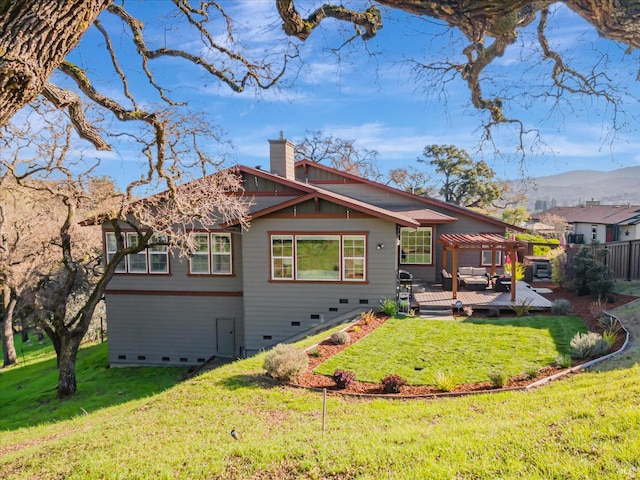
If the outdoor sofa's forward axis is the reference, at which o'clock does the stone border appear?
The stone border is roughly at 12 o'clock from the outdoor sofa.

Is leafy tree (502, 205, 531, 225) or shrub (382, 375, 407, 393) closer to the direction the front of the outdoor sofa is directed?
the shrub

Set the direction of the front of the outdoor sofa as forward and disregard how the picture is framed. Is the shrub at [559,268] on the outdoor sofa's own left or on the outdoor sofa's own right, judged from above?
on the outdoor sofa's own left

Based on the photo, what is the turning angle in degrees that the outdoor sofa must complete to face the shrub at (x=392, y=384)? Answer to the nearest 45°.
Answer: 0° — it already faces it

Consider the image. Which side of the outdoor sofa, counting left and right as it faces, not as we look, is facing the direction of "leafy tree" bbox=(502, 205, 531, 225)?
back

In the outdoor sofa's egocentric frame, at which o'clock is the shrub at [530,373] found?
The shrub is roughly at 12 o'clock from the outdoor sofa.

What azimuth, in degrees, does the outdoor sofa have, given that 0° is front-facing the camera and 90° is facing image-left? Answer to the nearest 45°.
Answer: approximately 0°

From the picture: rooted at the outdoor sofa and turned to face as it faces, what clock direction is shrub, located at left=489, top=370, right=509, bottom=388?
The shrub is roughly at 12 o'clock from the outdoor sofa.

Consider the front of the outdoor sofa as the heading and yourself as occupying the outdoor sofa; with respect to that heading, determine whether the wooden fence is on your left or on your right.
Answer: on your left

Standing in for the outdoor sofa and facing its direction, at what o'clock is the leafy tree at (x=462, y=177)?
The leafy tree is roughly at 6 o'clock from the outdoor sofa.
